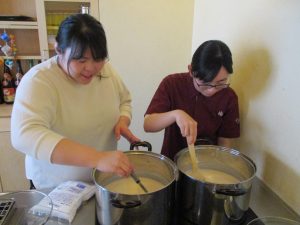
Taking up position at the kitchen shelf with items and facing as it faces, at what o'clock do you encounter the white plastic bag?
The white plastic bag is roughly at 12 o'clock from the kitchen shelf with items.

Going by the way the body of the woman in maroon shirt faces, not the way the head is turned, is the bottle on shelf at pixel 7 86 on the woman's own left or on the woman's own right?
on the woman's own right

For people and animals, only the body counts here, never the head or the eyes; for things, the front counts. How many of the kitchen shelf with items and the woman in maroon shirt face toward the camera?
2

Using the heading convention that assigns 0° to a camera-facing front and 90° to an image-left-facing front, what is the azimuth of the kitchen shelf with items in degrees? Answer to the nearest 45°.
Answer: approximately 0°
